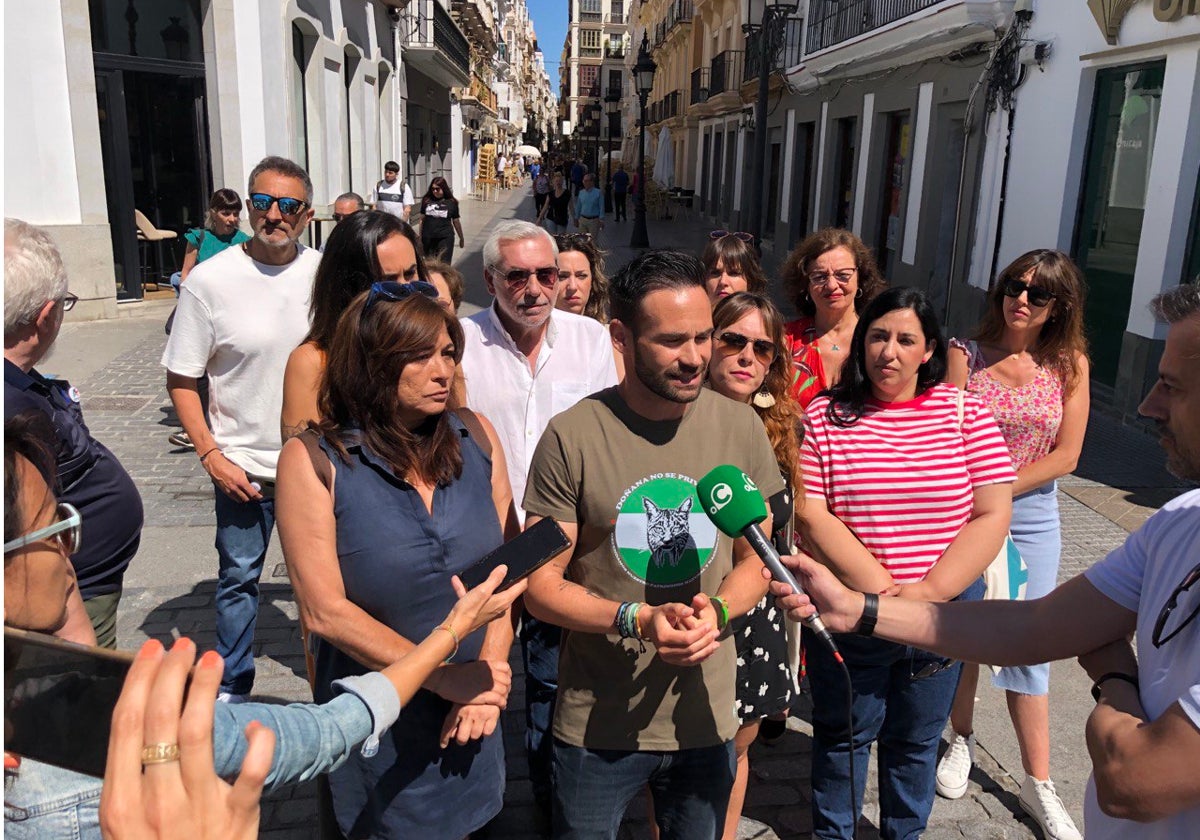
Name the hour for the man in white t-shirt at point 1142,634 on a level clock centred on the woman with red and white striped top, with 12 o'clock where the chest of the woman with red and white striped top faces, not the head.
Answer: The man in white t-shirt is roughly at 11 o'clock from the woman with red and white striped top.

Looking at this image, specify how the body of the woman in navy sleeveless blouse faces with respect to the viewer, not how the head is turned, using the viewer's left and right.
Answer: facing the viewer and to the right of the viewer

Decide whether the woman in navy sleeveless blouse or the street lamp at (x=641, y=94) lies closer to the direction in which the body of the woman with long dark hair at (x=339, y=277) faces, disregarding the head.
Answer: the woman in navy sleeveless blouse

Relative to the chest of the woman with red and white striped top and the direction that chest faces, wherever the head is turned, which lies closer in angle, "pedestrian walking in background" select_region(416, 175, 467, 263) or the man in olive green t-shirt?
the man in olive green t-shirt

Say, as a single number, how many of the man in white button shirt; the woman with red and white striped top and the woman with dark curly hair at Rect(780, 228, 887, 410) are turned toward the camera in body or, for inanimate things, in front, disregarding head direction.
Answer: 3

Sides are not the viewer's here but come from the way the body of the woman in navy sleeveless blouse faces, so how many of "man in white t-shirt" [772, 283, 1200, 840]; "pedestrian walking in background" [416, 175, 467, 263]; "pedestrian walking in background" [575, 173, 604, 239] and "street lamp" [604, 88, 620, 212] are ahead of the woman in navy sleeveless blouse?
1

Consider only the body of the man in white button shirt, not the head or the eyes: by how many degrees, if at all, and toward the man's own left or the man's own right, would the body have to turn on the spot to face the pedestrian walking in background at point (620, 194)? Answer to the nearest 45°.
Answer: approximately 180°

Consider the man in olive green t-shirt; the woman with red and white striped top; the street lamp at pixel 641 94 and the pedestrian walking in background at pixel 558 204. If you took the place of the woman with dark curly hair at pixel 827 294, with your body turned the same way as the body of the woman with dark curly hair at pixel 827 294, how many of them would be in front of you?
2

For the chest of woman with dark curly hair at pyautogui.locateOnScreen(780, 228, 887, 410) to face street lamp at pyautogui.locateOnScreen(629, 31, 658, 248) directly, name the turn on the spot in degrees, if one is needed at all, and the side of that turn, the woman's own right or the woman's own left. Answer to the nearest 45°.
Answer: approximately 180°

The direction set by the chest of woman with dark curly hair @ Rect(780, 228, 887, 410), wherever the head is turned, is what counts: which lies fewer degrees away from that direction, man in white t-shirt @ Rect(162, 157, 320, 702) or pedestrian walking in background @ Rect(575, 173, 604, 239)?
the man in white t-shirt

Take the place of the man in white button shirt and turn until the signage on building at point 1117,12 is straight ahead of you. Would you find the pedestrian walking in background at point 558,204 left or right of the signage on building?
left

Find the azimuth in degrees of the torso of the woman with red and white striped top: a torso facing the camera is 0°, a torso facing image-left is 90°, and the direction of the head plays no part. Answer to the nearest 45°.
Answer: approximately 0°

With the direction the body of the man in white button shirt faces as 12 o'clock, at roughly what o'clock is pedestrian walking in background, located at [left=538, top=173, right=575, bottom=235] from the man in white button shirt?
The pedestrian walking in background is roughly at 6 o'clock from the man in white button shirt.
